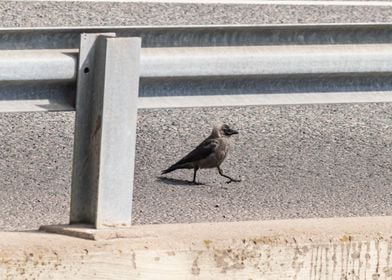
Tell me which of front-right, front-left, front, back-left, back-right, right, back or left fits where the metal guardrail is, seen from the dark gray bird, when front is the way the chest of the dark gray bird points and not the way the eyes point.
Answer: right

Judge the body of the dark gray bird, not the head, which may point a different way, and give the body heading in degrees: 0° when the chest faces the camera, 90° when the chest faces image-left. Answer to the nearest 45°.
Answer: approximately 270°
